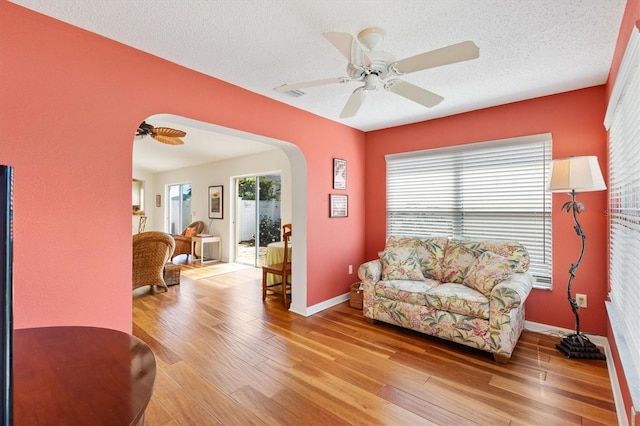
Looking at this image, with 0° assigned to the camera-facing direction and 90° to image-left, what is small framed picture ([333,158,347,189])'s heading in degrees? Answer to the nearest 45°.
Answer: approximately 315°

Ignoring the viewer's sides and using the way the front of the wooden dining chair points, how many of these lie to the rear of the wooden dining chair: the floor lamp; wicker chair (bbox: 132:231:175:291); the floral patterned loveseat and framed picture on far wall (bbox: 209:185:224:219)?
2

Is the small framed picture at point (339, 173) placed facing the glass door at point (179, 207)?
no

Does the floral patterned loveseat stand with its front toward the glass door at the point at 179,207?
no

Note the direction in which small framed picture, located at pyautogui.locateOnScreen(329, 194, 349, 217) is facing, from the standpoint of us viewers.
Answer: facing the viewer and to the right of the viewer

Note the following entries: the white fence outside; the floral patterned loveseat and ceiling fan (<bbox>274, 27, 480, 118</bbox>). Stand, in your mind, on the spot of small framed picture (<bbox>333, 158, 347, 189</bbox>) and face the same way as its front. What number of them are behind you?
1

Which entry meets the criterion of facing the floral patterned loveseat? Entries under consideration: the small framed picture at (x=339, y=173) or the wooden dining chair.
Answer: the small framed picture

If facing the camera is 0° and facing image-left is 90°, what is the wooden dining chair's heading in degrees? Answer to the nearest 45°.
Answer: approximately 135°

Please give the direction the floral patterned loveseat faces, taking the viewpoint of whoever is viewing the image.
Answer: facing the viewer and to the left of the viewer

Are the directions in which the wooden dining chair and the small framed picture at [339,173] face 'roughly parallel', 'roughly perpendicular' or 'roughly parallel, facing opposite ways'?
roughly parallel, facing opposite ways

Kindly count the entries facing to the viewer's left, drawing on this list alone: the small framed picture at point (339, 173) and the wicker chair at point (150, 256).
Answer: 0

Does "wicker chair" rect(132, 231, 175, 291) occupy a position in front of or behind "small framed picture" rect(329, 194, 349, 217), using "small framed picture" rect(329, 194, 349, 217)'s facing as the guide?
behind

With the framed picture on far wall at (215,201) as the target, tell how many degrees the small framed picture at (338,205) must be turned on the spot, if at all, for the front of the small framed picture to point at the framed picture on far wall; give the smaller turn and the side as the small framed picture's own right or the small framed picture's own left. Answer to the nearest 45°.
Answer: approximately 180°

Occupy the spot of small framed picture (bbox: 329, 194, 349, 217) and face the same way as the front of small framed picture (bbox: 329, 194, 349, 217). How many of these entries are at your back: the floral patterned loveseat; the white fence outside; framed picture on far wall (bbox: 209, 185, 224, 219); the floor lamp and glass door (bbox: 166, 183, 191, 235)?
3
